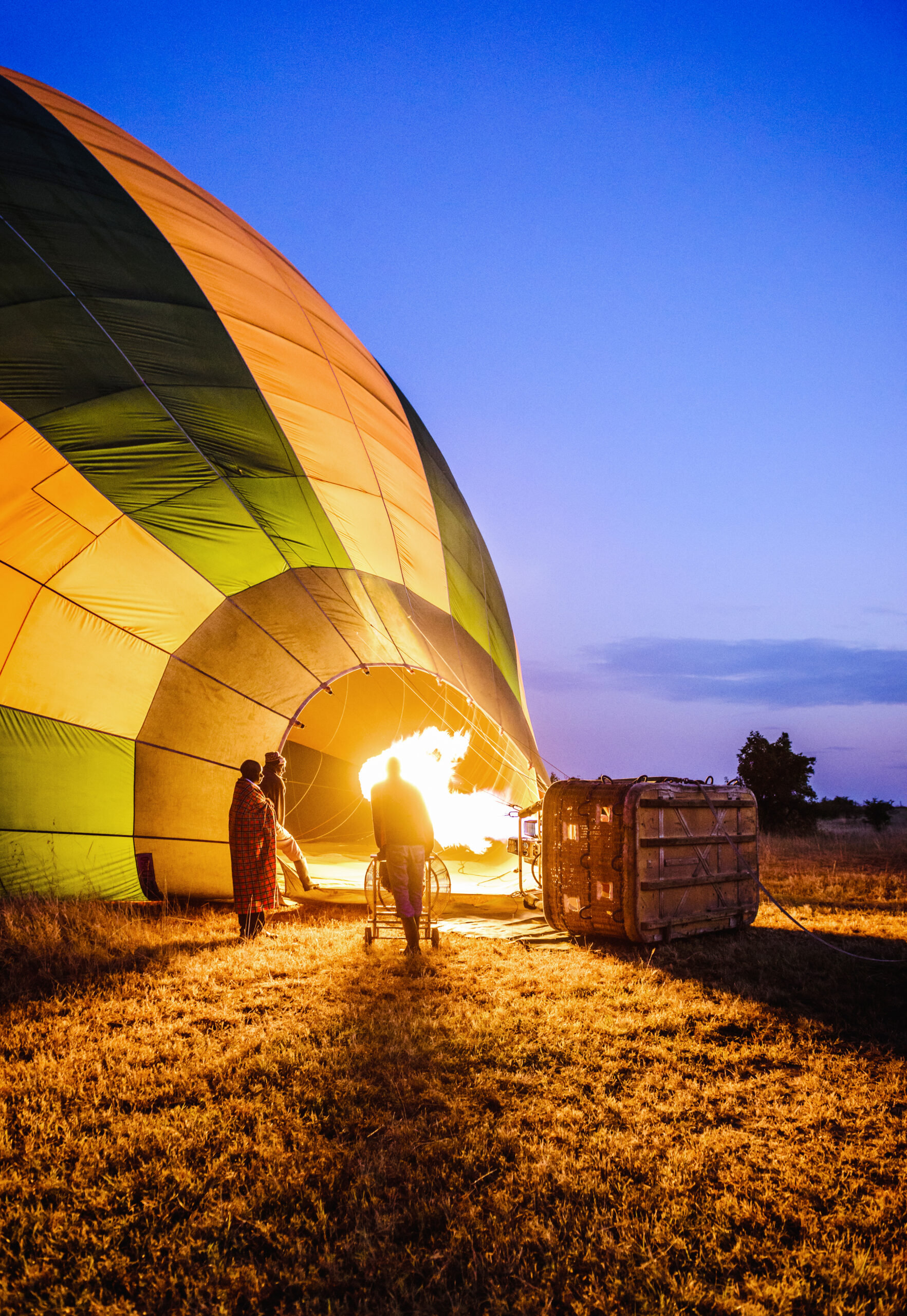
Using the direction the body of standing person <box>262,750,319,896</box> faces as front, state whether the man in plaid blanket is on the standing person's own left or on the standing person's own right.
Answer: on the standing person's own right

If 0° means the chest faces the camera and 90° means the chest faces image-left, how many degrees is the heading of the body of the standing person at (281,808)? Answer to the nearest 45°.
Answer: approximately 270°

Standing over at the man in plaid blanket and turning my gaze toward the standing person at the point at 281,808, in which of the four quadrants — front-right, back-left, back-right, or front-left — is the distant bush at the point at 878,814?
front-right

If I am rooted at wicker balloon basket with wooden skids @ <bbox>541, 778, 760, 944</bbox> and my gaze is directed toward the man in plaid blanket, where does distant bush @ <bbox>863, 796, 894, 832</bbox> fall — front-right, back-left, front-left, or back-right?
back-right

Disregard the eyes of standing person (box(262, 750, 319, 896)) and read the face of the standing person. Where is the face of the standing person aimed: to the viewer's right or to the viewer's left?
to the viewer's right

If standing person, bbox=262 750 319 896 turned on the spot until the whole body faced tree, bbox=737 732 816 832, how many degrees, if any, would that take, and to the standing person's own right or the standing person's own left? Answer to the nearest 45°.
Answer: approximately 45° to the standing person's own left

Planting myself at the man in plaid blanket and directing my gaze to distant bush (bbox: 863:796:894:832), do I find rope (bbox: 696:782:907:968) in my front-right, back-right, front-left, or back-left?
front-right

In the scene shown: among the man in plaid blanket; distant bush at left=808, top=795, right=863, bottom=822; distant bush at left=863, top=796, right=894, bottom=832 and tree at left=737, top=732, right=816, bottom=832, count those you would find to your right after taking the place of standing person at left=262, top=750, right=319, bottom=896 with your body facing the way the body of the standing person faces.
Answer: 1

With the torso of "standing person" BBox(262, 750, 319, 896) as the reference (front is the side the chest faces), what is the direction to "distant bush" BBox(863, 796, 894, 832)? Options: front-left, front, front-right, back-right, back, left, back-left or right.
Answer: front-left

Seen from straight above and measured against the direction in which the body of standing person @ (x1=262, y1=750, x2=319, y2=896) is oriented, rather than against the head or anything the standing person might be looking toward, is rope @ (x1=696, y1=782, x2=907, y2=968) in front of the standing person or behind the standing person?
in front

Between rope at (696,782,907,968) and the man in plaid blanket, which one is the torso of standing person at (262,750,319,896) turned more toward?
the rope
